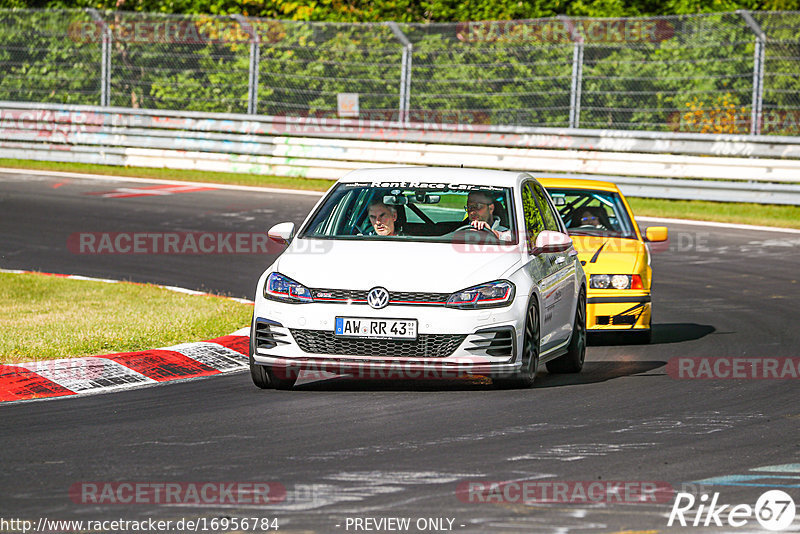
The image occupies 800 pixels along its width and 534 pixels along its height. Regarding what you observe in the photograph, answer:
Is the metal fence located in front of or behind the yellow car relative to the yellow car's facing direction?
behind

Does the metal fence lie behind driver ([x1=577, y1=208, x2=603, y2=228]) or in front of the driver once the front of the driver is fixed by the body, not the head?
behind

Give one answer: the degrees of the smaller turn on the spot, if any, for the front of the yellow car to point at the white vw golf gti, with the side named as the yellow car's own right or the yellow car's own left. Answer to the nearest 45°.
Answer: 0° — it already faces it

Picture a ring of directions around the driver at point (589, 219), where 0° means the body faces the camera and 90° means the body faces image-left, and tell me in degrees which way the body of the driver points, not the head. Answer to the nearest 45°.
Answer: approximately 0°

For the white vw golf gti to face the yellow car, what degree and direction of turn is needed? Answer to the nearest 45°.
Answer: approximately 180°

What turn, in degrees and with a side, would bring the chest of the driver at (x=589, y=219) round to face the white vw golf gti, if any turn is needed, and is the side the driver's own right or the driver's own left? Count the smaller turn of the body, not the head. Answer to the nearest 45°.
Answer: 0° — they already face it

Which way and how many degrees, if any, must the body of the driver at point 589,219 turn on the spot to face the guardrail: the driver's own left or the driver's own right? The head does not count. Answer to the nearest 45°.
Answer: approximately 180°

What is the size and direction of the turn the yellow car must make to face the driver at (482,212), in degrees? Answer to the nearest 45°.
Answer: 0° — it already faces them

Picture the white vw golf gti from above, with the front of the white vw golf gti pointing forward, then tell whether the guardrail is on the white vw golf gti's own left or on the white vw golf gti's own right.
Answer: on the white vw golf gti's own right

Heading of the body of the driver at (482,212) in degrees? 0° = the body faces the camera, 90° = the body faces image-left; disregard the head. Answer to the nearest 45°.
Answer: approximately 45°

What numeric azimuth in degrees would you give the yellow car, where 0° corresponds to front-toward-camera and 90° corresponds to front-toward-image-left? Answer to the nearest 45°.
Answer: approximately 0°

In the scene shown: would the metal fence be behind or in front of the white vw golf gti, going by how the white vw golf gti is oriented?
behind
